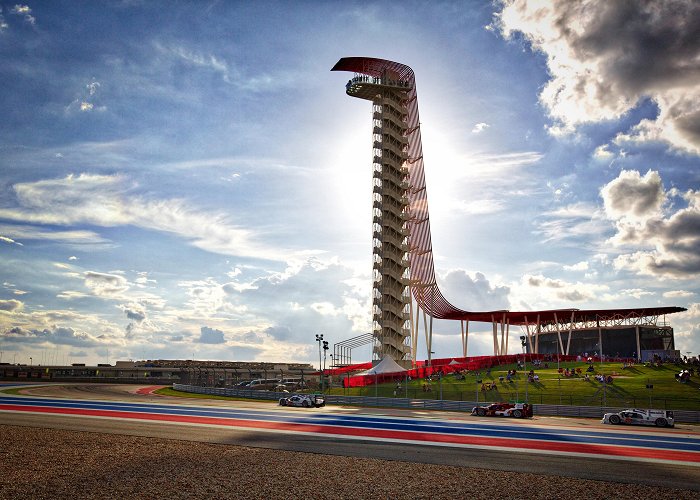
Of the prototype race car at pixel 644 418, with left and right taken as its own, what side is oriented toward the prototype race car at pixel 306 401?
front

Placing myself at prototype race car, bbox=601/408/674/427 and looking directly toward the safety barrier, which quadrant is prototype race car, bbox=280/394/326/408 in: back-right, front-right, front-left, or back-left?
front-left

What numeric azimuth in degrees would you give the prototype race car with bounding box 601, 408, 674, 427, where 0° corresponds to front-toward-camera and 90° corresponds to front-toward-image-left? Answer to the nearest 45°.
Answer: approximately 90°

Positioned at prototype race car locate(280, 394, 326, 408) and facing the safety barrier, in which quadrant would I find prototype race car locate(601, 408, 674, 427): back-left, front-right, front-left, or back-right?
front-right
